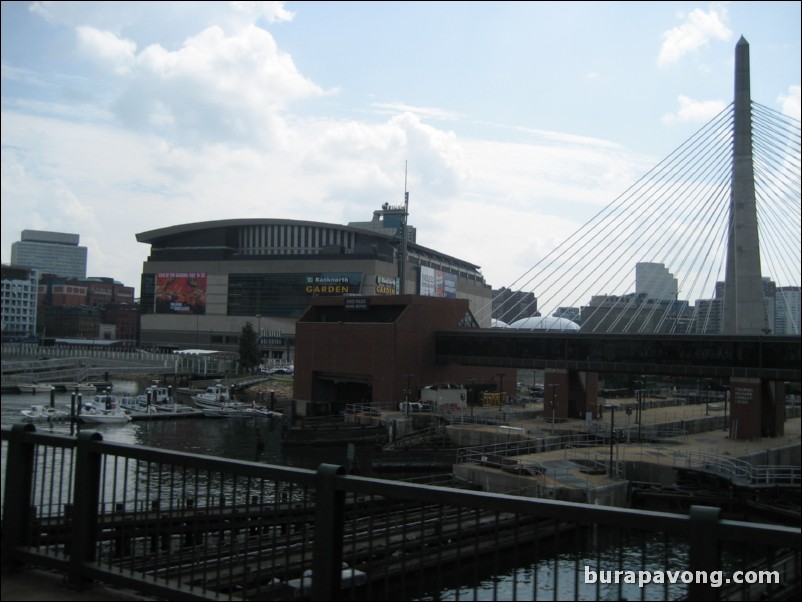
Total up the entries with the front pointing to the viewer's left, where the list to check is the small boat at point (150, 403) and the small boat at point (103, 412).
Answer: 2

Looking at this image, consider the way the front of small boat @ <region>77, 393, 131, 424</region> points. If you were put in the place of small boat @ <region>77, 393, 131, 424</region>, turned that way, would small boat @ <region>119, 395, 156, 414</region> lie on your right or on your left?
on your right

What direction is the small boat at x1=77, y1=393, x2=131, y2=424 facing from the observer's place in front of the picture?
facing to the left of the viewer

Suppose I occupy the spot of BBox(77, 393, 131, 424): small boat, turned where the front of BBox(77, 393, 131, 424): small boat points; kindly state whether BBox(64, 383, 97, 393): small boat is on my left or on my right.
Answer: on my right

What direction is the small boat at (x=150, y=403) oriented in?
to the viewer's left

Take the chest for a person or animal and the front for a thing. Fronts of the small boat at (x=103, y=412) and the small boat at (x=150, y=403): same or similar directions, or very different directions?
same or similar directions

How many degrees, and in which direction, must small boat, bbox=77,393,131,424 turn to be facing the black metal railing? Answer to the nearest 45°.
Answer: approximately 90° to its left

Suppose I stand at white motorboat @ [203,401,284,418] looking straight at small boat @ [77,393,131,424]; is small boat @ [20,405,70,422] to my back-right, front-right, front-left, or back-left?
front-left

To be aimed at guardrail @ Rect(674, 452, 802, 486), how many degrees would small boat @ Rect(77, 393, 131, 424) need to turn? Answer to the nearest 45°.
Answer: approximately 135° to its left

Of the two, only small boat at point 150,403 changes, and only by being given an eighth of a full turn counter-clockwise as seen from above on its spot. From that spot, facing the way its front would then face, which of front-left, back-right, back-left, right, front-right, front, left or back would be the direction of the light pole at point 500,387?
back-left

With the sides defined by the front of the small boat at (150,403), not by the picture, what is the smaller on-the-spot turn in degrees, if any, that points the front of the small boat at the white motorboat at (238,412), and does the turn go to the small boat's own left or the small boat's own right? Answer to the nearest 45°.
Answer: approximately 180°

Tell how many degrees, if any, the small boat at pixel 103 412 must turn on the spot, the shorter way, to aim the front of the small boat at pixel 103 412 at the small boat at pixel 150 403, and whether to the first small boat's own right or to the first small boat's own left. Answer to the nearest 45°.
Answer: approximately 135° to the first small boat's own right

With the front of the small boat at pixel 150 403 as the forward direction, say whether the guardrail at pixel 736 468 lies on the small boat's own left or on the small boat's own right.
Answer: on the small boat's own left
